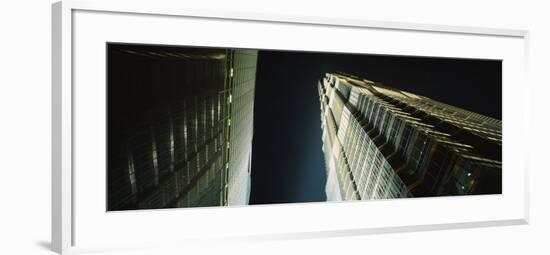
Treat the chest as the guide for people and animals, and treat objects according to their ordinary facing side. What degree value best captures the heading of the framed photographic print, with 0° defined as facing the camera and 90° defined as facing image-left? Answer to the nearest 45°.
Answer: approximately 315°
